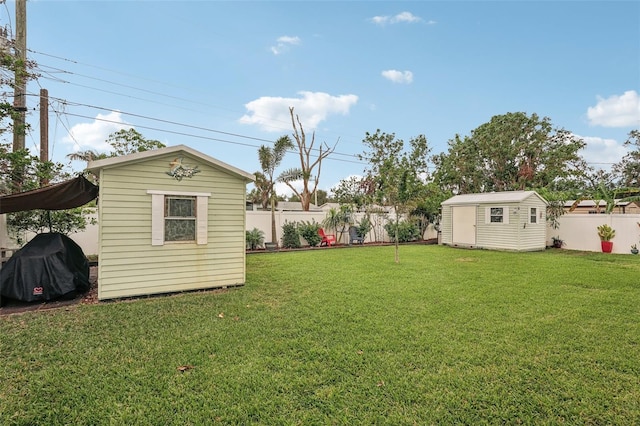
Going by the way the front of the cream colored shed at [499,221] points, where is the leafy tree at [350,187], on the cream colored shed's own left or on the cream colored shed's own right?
on the cream colored shed's own right

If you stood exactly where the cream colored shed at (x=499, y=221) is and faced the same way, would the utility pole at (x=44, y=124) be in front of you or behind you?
in front

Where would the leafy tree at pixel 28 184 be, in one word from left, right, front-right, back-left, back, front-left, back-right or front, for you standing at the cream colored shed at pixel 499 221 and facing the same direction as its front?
front

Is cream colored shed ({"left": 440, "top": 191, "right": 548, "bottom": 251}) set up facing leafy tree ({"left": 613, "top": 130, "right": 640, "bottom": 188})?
no

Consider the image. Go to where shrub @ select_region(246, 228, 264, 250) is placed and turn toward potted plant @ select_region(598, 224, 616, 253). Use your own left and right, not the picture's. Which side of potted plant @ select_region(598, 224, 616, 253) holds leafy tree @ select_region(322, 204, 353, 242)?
left

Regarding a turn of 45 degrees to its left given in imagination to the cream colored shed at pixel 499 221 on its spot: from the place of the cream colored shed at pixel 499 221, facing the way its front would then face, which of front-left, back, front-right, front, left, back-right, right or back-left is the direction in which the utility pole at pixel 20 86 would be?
front-right

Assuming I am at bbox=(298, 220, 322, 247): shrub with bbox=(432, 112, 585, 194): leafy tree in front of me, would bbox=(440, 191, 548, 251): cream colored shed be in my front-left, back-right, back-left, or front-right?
front-right

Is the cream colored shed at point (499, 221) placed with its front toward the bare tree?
no

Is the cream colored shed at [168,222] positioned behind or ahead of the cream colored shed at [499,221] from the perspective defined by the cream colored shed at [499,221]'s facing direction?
ahead

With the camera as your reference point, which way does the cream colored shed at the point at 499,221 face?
facing the viewer and to the left of the viewer

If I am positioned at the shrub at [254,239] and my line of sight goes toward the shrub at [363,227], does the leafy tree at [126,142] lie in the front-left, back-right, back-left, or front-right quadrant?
back-left

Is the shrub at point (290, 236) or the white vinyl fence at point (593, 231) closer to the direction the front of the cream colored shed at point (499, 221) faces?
the shrub
